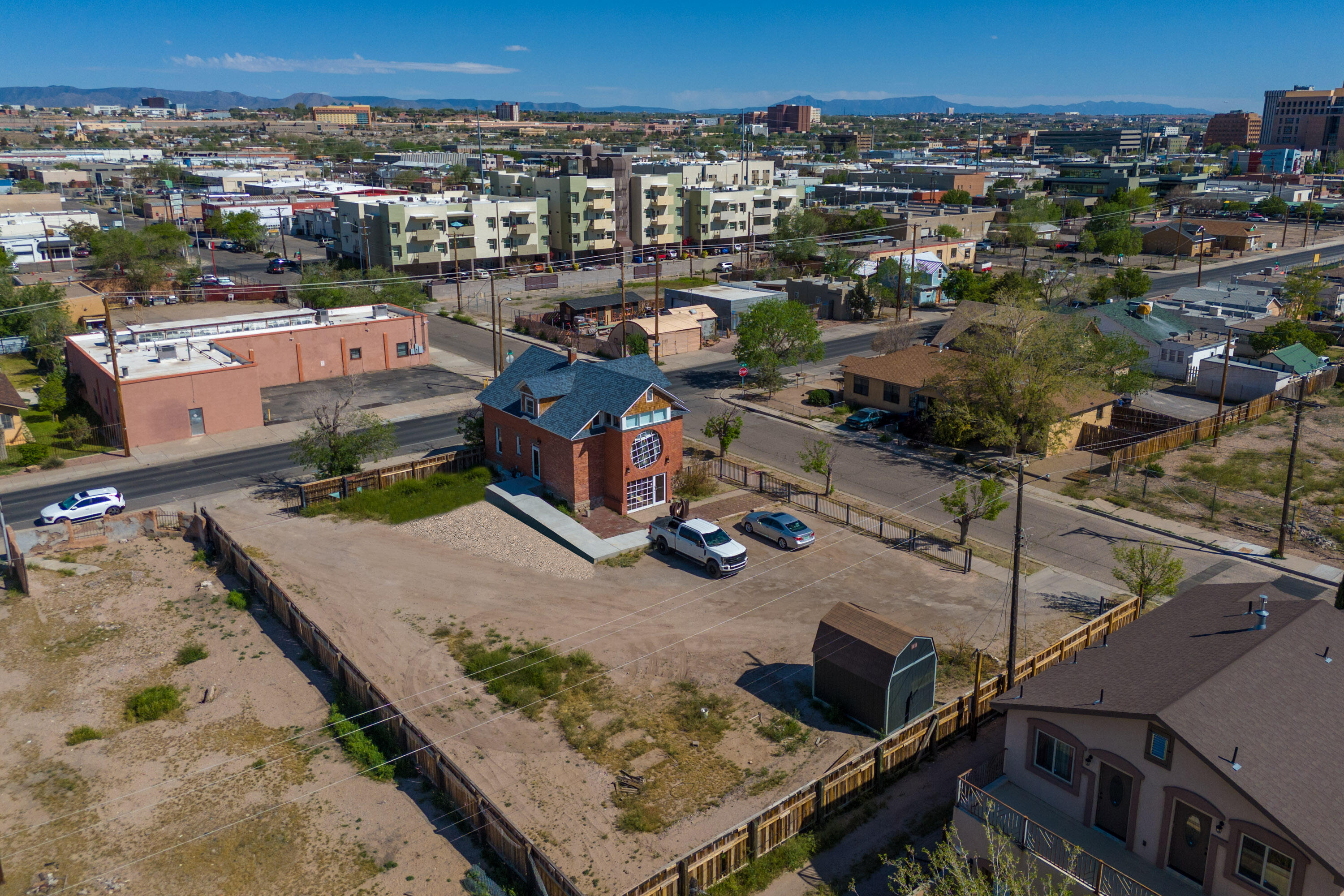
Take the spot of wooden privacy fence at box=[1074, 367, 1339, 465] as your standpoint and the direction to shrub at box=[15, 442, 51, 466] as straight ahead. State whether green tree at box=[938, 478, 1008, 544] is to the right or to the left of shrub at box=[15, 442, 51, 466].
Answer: left

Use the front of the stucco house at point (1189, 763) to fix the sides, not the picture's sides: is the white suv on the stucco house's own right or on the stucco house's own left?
on the stucco house's own right

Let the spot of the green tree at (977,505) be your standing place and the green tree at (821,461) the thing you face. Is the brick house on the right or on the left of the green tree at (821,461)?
left

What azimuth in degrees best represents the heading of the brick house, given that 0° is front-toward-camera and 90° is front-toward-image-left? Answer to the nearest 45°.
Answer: approximately 315°

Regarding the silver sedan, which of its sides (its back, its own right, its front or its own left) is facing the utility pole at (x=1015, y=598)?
back

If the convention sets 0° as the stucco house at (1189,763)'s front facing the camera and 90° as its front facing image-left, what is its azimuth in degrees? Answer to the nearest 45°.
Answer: approximately 45°

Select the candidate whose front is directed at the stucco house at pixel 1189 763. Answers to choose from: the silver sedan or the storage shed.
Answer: the storage shed

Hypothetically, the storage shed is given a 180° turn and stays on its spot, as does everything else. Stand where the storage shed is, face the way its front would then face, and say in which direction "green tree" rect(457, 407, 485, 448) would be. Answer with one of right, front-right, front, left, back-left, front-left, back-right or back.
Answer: front

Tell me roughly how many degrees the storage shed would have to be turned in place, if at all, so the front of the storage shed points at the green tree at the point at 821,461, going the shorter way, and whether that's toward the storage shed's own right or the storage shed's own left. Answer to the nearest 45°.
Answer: approximately 135° to the storage shed's own left

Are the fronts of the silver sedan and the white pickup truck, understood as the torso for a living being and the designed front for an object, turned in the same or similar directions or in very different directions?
very different directions

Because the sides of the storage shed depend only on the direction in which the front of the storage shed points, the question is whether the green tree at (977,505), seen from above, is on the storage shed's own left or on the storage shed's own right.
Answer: on the storage shed's own left

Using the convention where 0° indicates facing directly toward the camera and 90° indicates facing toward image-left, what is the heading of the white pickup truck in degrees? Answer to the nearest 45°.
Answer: approximately 315°
